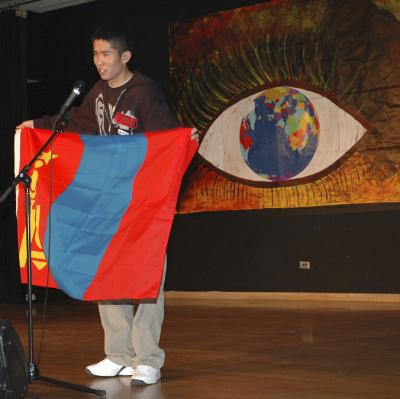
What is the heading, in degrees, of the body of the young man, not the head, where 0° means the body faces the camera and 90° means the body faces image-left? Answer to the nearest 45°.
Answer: approximately 45°

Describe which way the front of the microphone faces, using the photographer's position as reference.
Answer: facing to the right of the viewer

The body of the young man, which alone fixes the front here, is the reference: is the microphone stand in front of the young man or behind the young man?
in front

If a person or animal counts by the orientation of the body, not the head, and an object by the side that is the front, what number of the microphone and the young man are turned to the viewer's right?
1
